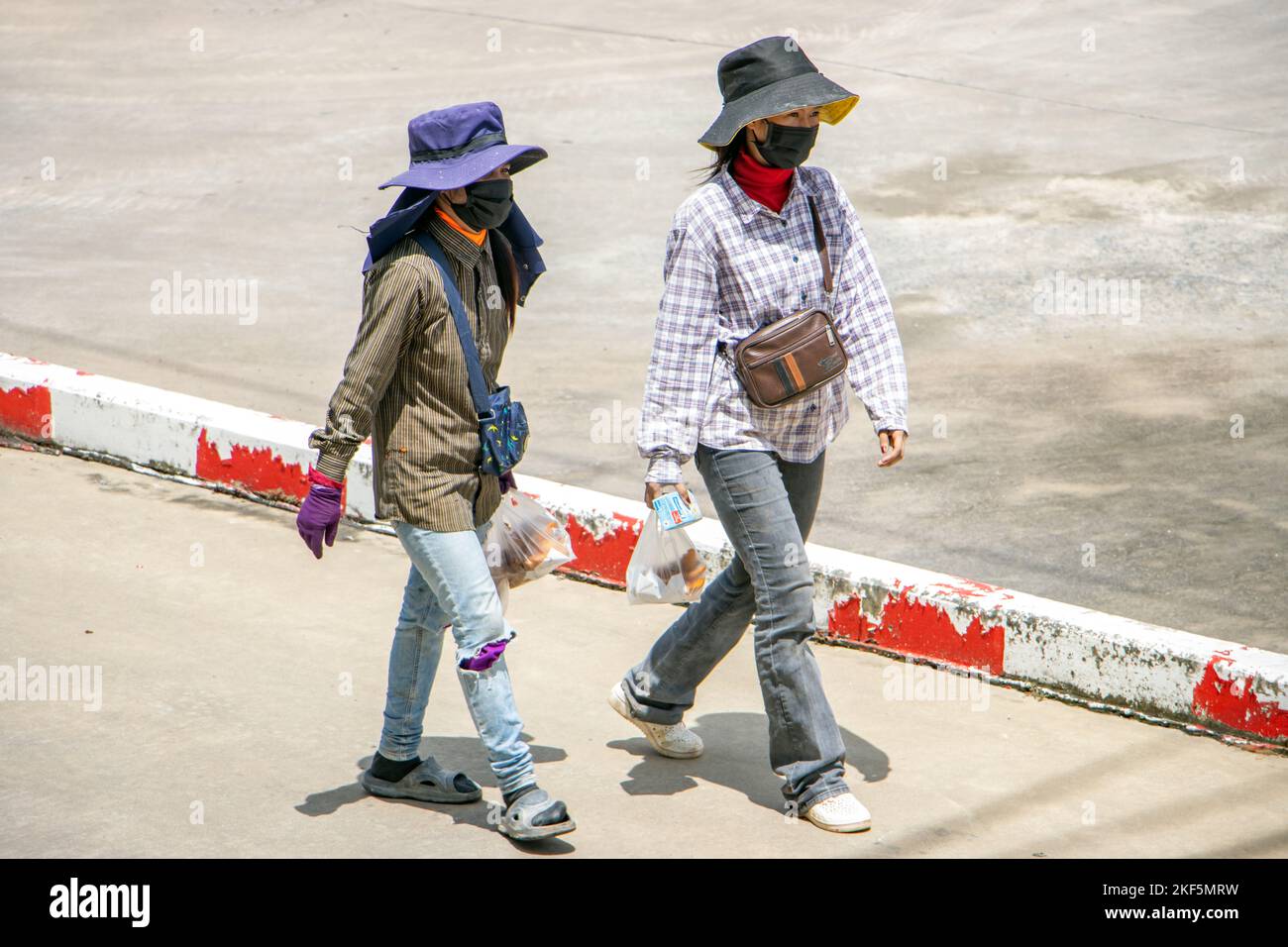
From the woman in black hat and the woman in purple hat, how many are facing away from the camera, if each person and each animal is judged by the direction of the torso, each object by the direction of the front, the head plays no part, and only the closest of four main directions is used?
0

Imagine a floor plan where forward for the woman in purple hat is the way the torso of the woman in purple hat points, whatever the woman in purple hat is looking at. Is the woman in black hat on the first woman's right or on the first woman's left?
on the first woman's left

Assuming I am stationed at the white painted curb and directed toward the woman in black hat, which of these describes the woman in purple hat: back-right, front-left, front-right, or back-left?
front-right

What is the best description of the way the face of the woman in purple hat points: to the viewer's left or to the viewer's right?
to the viewer's right

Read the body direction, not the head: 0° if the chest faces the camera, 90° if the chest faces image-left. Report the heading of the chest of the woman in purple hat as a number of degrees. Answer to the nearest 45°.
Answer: approximately 315°

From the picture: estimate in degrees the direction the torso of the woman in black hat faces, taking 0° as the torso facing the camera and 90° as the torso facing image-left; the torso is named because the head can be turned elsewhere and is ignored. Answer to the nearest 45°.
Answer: approximately 315°

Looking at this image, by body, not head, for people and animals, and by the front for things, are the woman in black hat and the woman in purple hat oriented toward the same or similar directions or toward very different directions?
same or similar directions

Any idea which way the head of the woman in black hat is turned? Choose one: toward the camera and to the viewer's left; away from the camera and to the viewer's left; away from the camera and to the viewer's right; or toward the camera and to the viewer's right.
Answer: toward the camera and to the viewer's right
